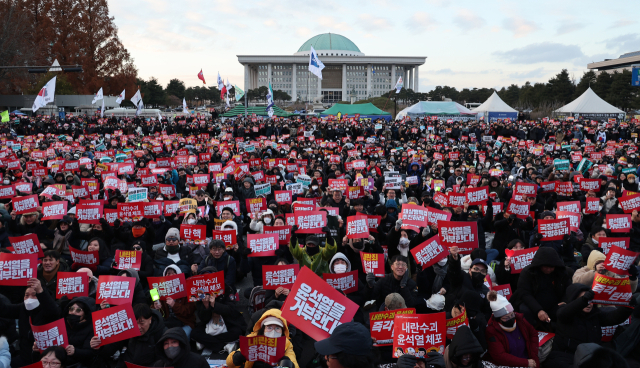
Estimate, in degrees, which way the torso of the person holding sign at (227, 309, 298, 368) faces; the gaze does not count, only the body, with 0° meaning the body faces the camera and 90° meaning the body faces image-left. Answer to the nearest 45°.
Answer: approximately 0°

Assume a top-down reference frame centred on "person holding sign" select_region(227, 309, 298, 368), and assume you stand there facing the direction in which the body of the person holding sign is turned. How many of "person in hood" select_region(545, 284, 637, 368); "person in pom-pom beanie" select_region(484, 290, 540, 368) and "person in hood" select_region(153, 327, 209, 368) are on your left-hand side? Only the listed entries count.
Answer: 2

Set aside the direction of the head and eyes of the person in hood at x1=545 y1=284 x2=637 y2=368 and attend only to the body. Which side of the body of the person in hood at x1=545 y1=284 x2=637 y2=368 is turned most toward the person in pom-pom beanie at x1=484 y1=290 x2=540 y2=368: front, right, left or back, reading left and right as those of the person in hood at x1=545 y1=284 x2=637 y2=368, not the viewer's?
right

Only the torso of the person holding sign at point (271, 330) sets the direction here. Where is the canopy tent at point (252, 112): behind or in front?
behind

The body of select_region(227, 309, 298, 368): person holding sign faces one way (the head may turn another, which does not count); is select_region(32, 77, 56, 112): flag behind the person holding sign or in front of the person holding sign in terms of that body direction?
behind

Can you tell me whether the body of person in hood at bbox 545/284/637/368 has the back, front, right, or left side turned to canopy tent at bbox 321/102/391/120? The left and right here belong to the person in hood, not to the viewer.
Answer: back

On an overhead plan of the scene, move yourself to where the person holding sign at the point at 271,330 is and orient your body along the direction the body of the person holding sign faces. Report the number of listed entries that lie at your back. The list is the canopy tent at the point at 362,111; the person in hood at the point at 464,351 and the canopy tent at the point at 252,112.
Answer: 2

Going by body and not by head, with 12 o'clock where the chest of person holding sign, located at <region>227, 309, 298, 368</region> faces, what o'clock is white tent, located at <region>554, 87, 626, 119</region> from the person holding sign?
The white tent is roughly at 7 o'clock from the person holding sign.
